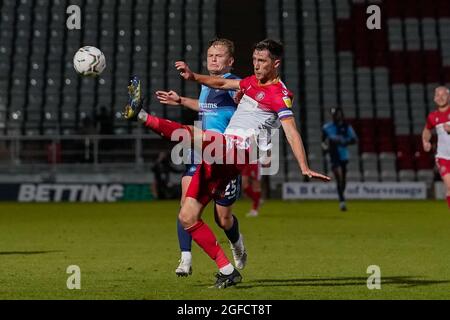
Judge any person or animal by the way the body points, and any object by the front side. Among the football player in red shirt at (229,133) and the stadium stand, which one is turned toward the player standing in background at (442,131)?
the stadium stand

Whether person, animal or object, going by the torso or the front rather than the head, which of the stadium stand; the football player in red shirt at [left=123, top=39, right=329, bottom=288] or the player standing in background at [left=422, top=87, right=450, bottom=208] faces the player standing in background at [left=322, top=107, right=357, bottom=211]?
the stadium stand

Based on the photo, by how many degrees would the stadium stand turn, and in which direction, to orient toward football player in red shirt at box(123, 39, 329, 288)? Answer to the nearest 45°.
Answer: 0° — it already faces them

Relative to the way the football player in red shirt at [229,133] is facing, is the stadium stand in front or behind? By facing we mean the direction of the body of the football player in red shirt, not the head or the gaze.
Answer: behind

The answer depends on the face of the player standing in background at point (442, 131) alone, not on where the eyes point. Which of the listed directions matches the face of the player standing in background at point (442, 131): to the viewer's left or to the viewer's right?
to the viewer's left

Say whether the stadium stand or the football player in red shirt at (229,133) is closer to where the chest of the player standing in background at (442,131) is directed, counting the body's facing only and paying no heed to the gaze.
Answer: the football player in red shirt

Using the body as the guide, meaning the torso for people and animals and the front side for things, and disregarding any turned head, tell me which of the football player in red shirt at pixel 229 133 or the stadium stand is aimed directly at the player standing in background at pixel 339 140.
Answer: the stadium stand

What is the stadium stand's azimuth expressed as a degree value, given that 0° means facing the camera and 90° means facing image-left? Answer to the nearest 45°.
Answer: approximately 0°

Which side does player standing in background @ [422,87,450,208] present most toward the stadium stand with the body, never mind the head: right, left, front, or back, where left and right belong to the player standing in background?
back

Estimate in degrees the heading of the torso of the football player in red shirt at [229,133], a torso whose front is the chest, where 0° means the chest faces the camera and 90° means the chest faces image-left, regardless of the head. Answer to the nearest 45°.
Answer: approximately 45°

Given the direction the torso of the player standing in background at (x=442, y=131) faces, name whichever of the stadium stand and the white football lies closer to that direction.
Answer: the white football
